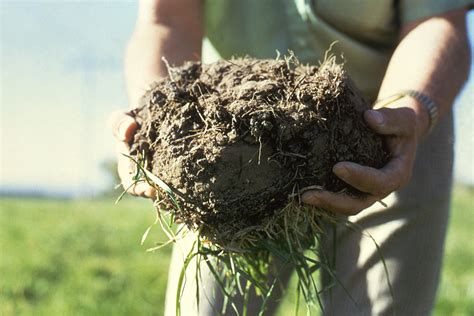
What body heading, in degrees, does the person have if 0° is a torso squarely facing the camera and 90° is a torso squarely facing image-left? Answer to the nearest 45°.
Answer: approximately 0°
